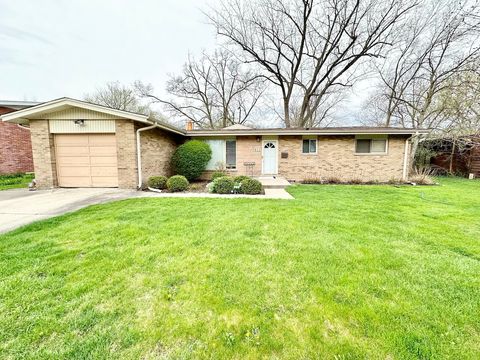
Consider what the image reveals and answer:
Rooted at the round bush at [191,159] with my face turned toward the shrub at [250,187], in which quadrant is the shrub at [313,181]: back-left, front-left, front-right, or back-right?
front-left

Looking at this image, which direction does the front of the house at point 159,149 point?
toward the camera

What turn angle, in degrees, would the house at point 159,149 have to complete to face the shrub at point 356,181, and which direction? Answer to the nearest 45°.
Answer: approximately 90° to its left

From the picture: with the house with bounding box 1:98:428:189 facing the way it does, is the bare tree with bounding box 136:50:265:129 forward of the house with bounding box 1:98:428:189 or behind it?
behind

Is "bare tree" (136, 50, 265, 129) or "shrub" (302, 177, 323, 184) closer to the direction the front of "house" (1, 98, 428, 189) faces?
the shrub

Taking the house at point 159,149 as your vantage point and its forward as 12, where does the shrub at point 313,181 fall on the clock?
The shrub is roughly at 9 o'clock from the house.

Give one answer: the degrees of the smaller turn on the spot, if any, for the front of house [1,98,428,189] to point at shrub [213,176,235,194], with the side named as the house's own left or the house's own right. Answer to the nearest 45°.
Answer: approximately 45° to the house's own left

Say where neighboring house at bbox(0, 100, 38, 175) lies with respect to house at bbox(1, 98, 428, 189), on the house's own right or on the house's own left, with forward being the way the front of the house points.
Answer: on the house's own right

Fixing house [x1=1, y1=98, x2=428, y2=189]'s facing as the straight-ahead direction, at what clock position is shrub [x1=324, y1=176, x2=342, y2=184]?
The shrub is roughly at 9 o'clock from the house.

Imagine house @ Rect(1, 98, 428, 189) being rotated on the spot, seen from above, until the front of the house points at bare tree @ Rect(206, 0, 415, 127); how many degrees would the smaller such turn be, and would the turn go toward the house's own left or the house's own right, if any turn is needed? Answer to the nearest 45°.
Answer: approximately 135° to the house's own left

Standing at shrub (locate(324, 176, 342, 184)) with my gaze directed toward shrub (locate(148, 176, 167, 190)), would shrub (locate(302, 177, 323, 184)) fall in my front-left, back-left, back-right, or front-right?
front-right

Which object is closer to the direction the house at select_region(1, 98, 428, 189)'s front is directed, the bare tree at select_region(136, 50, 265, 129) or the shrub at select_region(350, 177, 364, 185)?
the shrub

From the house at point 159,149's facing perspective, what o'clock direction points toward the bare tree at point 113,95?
The bare tree is roughly at 5 o'clock from the house.

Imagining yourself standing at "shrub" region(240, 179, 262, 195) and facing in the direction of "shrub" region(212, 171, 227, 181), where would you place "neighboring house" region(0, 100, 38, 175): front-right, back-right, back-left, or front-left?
front-left
